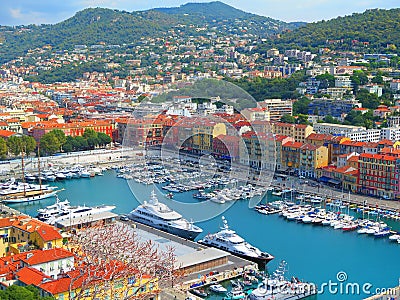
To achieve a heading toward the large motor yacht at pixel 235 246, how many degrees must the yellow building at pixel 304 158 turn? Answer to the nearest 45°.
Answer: approximately 45° to its left

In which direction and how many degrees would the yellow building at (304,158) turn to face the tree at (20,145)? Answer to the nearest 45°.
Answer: approximately 45° to its right

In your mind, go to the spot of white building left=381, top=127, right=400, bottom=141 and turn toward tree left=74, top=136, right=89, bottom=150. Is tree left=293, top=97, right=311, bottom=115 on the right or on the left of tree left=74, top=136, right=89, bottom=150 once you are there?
right

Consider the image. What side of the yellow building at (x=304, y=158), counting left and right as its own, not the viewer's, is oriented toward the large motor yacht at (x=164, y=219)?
front

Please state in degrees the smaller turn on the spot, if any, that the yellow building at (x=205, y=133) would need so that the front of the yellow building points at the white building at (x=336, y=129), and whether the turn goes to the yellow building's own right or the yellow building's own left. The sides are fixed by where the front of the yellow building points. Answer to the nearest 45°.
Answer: approximately 135° to the yellow building's own left

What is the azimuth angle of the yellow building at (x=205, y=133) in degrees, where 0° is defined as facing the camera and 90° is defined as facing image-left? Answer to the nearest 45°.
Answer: approximately 45°

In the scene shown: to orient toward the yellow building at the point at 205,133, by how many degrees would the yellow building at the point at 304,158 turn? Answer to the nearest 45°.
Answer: approximately 90° to its right

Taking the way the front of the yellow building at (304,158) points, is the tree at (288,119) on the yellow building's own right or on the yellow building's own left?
on the yellow building's own right

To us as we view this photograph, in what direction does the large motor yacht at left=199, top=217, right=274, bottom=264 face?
facing the viewer and to the right of the viewer

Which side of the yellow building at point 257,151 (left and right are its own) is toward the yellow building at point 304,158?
left

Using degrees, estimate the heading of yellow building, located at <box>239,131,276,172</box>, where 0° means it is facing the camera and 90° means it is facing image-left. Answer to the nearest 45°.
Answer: approximately 45°

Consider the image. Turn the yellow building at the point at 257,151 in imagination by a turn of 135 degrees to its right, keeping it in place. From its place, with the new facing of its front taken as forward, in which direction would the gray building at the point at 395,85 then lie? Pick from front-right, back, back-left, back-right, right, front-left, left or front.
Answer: front-right

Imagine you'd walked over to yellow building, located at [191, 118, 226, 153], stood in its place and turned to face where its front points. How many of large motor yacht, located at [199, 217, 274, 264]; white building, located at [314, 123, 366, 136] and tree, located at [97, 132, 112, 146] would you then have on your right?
1
